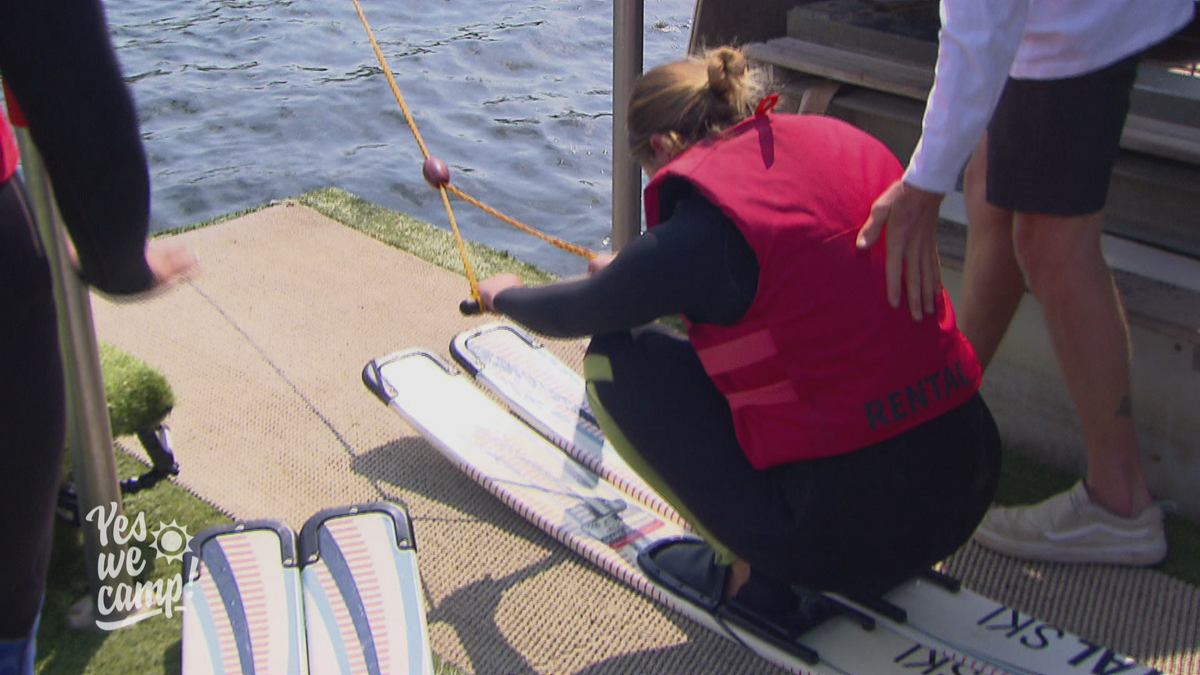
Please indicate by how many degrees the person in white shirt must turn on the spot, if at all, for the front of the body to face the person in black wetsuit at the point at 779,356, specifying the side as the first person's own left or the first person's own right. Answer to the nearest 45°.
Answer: approximately 45° to the first person's own left

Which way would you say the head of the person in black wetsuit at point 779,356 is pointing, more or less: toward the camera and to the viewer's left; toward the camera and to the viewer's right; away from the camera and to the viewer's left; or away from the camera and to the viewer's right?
away from the camera and to the viewer's left

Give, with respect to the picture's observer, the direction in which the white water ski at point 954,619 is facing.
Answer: facing away from the viewer and to the left of the viewer

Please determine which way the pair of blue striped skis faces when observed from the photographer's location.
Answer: facing away from the viewer

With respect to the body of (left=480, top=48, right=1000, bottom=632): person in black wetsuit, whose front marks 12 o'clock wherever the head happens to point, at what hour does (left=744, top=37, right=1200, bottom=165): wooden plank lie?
The wooden plank is roughly at 2 o'clock from the person in black wetsuit.

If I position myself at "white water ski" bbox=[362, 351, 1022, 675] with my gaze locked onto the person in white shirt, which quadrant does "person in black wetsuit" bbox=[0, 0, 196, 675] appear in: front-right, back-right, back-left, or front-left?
back-right

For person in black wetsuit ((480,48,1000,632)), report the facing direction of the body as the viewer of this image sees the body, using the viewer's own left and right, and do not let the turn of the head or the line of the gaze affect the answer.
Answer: facing away from the viewer and to the left of the viewer

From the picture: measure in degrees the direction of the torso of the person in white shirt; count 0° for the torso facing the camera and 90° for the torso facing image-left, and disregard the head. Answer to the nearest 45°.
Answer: approximately 90°

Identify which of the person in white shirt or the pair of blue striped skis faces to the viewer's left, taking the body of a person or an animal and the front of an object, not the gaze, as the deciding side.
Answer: the person in white shirt

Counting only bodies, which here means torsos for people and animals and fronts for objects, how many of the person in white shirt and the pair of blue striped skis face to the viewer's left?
1

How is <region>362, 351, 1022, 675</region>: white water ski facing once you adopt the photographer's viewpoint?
facing away from the viewer and to the left of the viewer

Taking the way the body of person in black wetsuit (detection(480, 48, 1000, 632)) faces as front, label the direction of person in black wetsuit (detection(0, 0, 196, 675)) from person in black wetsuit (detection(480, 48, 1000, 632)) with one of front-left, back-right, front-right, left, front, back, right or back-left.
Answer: left

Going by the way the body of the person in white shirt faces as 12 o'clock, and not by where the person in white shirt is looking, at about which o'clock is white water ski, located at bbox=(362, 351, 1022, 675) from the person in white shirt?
The white water ski is roughly at 11 o'clock from the person in white shirt.
